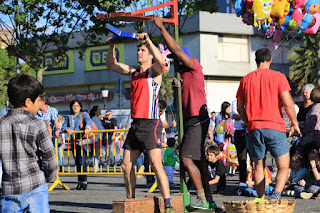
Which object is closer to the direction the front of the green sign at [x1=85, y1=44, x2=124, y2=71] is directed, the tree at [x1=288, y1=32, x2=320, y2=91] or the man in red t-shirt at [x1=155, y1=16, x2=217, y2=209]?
the man in red t-shirt

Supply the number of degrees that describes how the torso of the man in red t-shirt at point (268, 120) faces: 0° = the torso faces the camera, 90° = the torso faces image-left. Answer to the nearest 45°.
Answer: approximately 180°

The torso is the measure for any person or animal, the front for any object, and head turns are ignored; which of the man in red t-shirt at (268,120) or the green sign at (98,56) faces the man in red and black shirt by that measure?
the green sign

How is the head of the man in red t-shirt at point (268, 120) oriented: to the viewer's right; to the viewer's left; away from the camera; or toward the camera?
away from the camera

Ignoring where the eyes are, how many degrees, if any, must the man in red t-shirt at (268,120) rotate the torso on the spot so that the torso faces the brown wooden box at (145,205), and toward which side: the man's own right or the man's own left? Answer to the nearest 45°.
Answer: approximately 90° to the man's own left

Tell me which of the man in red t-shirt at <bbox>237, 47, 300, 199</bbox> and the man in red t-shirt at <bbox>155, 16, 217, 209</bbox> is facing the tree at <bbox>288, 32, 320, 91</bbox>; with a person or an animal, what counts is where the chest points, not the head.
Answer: the man in red t-shirt at <bbox>237, 47, 300, 199</bbox>

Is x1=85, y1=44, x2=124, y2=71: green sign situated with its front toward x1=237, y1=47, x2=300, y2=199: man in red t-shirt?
yes
